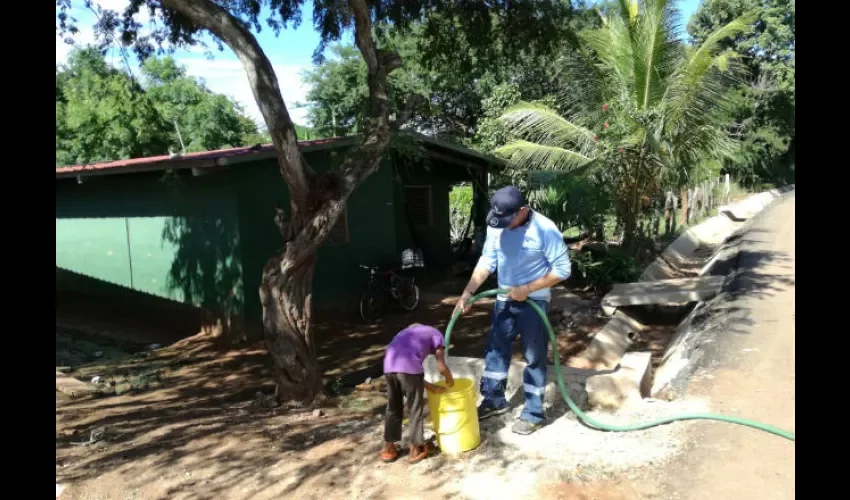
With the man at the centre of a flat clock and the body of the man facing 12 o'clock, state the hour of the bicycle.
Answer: The bicycle is roughly at 4 o'clock from the man.

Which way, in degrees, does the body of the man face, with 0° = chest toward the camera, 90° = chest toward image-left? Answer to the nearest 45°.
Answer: approximately 45°

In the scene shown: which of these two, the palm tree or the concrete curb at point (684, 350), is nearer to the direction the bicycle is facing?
the concrete curb

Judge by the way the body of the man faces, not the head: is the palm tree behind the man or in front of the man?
behind

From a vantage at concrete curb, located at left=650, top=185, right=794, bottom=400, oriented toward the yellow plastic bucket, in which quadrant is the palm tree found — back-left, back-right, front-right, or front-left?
back-right
